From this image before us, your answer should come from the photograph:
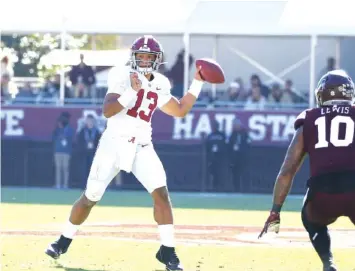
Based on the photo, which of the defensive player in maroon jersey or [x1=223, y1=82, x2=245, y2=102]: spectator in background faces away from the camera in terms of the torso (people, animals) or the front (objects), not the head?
the defensive player in maroon jersey

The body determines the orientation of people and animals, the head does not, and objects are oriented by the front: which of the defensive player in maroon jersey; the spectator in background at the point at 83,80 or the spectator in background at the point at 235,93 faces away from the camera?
the defensive player in maroon jersey

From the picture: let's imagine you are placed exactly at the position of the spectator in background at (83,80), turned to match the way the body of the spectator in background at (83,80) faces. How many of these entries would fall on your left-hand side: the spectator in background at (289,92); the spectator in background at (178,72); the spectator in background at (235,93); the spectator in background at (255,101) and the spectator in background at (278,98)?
5

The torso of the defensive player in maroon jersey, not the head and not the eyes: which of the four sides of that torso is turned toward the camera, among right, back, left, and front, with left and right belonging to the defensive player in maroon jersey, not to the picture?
back

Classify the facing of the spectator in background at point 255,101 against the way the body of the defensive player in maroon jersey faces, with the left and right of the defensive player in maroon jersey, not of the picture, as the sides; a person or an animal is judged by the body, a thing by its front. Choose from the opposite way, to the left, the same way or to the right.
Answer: the opposite way

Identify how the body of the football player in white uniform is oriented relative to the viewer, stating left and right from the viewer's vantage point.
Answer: facing the viewer

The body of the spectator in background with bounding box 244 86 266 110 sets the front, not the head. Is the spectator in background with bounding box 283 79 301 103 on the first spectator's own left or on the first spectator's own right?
on the first spectator's own left

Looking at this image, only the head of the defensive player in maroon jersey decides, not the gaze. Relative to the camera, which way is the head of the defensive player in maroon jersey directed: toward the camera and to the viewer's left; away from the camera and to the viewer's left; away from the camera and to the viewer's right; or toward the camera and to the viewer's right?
away from the camera and to the viewer's left

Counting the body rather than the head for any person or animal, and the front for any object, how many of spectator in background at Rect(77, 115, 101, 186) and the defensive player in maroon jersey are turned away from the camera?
1

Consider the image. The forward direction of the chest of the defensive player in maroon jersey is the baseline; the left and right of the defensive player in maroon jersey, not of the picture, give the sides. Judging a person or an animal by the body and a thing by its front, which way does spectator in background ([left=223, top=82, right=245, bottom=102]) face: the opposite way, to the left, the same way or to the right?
the opposite way

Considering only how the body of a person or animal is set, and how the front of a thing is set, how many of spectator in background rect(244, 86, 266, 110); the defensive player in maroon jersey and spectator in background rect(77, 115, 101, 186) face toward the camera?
2

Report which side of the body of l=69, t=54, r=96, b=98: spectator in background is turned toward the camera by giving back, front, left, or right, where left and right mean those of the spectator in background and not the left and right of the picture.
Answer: front

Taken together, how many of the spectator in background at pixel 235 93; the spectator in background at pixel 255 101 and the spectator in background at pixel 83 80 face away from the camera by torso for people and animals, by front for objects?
0

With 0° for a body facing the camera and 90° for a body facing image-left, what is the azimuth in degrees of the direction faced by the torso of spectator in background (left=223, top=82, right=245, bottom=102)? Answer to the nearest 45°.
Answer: approximately 0°

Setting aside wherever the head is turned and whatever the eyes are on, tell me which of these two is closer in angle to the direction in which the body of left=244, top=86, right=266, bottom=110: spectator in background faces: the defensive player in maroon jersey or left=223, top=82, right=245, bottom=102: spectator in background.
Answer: the defensive player in maroon jersey
